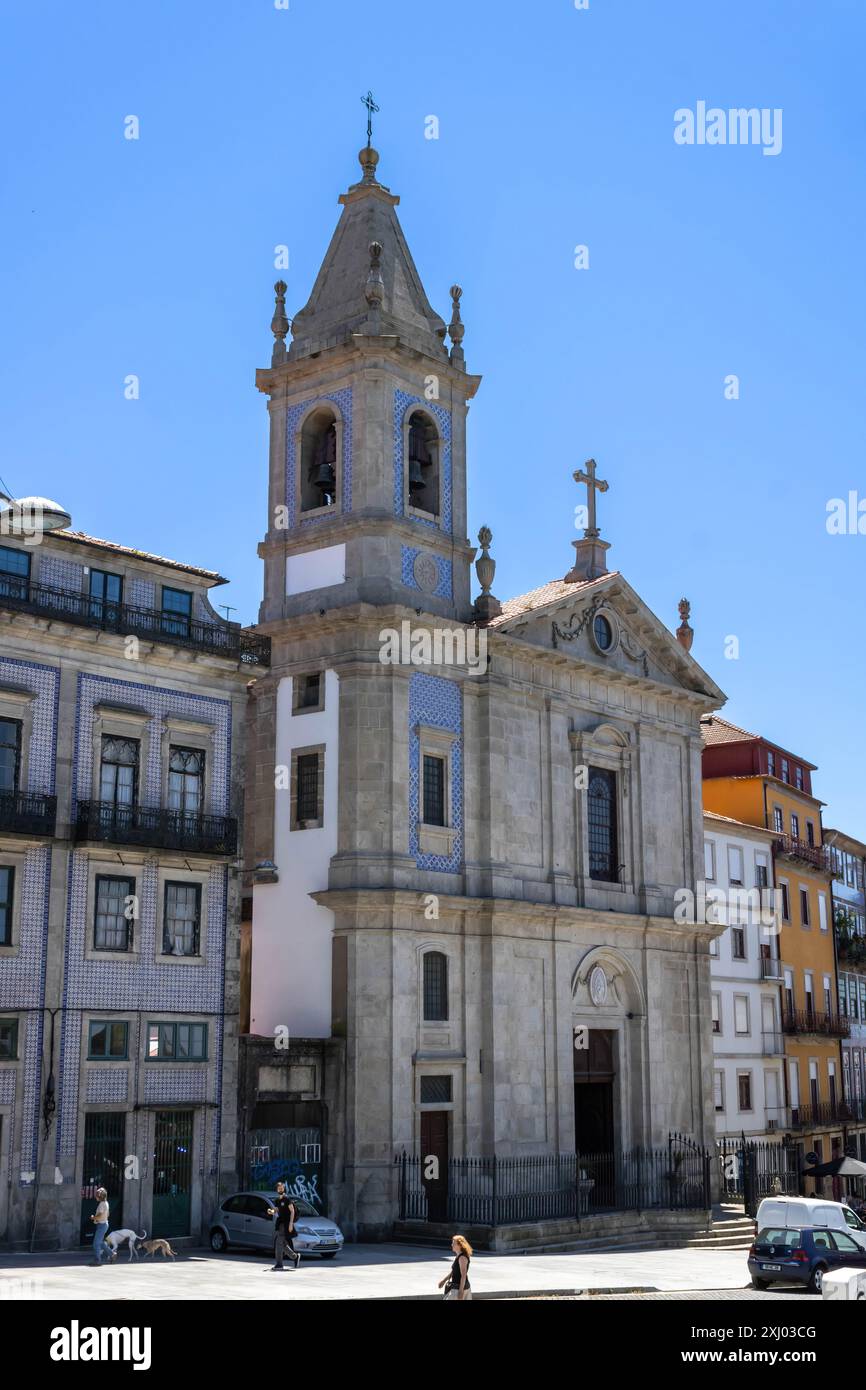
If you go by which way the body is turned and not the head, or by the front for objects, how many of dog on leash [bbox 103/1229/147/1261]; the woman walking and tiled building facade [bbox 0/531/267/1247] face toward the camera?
1

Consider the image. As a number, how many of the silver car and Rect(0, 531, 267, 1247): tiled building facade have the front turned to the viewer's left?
0

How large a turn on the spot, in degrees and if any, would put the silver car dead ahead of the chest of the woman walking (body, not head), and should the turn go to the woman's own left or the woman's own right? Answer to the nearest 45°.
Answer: approximately 90° to the woman's own right

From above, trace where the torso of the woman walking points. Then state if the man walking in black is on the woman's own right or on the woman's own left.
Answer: on the woman's own right

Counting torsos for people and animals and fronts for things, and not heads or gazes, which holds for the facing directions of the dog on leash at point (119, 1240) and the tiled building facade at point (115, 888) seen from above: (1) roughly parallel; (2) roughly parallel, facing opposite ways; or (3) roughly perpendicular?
roughly perpendicular

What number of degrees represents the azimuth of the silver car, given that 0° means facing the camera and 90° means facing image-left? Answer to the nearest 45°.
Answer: approximately 315°
